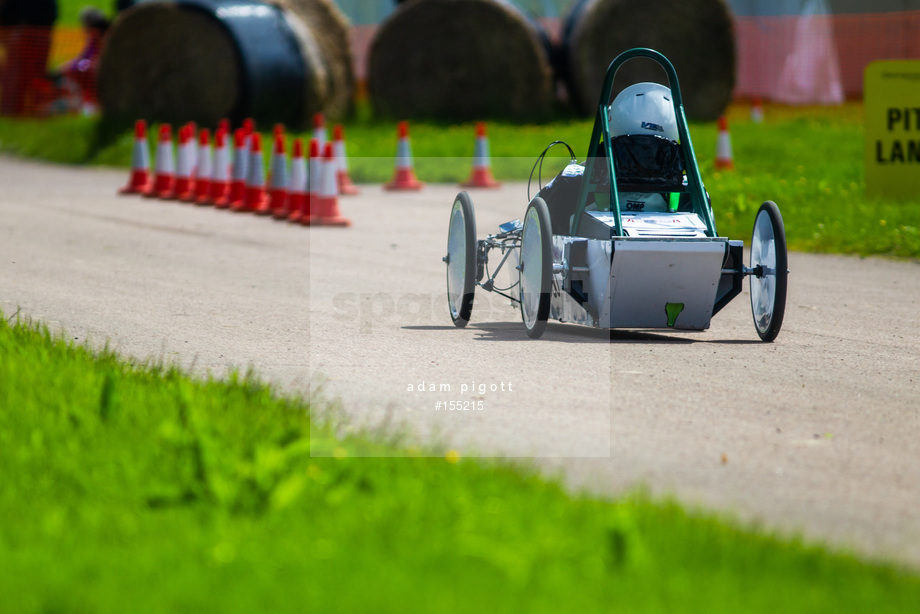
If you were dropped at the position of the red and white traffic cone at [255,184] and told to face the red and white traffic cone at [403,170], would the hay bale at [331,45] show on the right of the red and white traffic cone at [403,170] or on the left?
left

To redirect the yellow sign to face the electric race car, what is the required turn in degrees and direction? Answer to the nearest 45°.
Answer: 0° — it already faces it

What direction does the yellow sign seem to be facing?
toward the camera

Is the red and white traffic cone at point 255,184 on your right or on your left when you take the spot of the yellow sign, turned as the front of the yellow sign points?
on your right

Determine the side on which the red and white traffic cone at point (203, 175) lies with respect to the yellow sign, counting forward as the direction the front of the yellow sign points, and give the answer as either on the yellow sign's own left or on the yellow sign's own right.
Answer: on the yellow sign's own right

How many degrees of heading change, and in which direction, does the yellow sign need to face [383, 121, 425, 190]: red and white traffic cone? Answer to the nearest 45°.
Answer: approximately 90° to its right

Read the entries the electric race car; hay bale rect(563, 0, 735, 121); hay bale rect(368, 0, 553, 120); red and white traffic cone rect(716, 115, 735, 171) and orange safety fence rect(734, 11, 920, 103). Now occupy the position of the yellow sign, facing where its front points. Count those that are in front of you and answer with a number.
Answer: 1

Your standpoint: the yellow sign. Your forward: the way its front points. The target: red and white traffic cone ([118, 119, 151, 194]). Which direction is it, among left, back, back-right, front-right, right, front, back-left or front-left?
right
